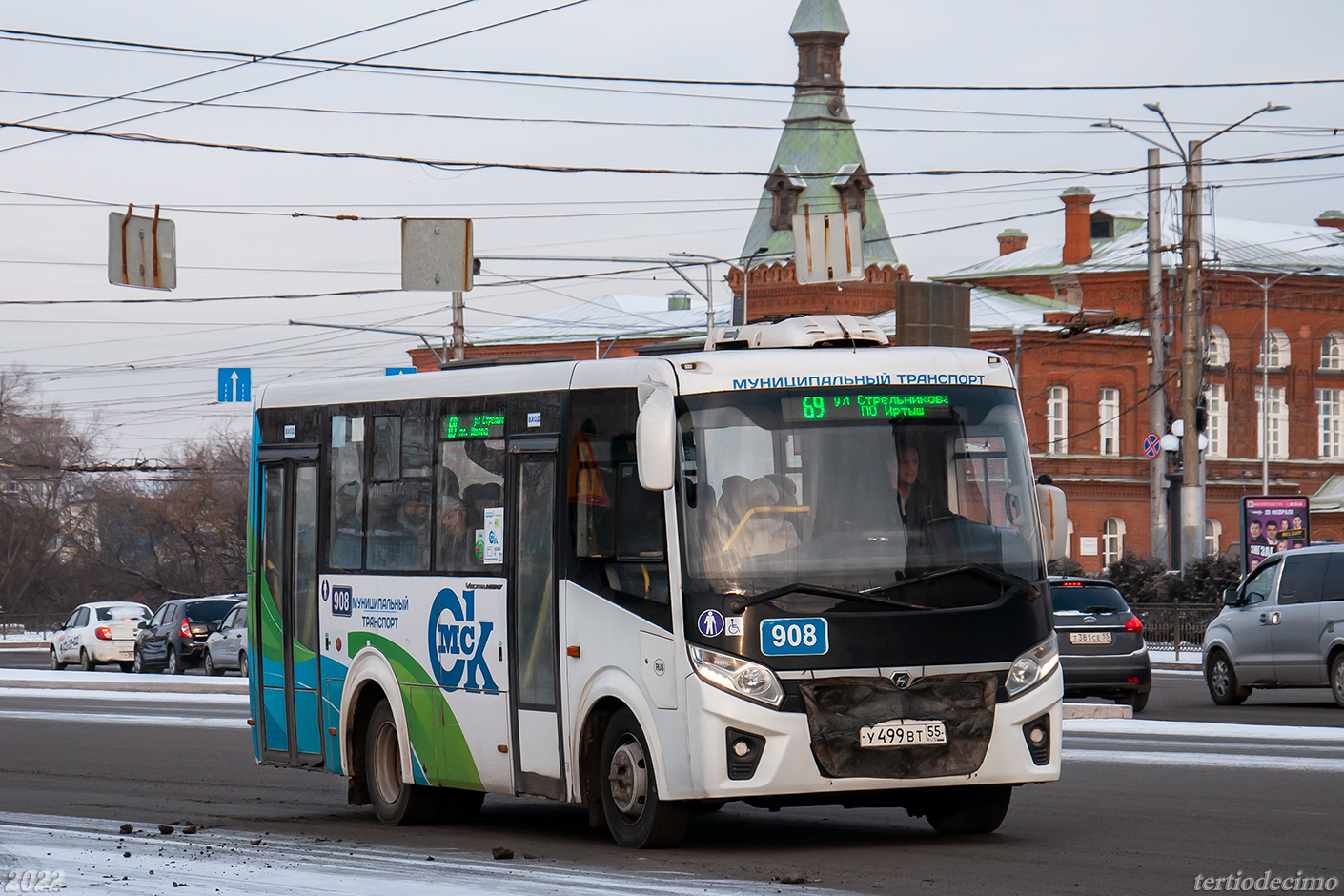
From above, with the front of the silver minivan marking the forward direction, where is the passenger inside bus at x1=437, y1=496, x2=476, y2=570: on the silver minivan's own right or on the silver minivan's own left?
on the silver minivan's own left

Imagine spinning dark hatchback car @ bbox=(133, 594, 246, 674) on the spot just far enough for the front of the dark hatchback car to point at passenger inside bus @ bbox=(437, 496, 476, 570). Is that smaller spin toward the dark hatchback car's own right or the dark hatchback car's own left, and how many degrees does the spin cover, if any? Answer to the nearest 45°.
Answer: approximately 135° to the dark hatchback car's own left

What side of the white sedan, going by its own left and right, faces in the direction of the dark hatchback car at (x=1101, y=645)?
back

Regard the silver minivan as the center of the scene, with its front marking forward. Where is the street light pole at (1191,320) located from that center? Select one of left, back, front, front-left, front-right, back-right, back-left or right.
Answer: front-right

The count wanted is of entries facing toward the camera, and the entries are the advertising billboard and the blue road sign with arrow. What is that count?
2

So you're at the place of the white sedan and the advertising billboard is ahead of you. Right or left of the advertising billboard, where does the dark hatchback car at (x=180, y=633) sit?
right

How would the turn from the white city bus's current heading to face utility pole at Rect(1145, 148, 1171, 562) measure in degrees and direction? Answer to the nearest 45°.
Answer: approximately 135° to its left

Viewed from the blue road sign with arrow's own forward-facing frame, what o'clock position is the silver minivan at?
The silver minivan is roughly at 11 o'clock from the blue road sign with arrow.

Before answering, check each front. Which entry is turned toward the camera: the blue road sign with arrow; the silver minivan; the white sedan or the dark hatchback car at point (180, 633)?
the blue road sign with arrow

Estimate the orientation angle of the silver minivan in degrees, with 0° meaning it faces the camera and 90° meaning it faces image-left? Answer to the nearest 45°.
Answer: approximately 135°

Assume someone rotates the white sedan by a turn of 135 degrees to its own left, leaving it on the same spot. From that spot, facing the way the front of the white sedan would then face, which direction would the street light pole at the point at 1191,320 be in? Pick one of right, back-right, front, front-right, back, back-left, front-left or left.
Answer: front-left

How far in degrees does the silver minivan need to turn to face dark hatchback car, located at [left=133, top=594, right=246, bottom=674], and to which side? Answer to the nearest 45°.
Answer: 0° — it already faces it

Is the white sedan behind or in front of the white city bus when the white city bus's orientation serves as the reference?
behind
